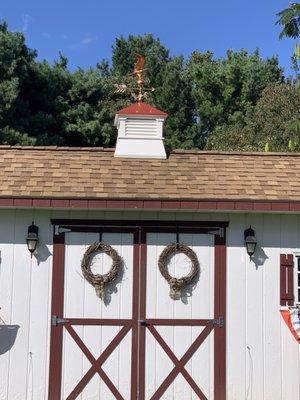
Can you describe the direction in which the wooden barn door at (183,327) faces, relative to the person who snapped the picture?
facing the viewer

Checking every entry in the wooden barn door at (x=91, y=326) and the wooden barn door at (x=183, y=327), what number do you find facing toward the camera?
2

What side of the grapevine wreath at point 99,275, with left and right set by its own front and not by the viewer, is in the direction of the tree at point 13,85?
back

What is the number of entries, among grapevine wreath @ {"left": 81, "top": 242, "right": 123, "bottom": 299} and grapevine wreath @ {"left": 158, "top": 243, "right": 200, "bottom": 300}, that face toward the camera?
2

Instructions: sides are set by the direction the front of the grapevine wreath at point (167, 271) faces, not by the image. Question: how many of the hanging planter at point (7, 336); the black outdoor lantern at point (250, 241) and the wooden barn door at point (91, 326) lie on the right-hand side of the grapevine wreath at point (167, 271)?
2

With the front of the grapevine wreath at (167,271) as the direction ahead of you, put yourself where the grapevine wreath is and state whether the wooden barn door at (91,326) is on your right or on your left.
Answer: on your right

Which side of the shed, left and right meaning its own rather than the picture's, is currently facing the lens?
front

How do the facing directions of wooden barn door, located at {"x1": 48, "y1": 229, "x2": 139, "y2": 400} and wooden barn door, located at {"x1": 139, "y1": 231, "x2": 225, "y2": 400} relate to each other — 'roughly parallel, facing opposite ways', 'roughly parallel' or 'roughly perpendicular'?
roughly parallel

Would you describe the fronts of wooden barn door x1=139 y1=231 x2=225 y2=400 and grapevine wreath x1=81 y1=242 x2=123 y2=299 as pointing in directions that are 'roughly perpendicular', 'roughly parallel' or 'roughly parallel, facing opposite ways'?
roughly parallel

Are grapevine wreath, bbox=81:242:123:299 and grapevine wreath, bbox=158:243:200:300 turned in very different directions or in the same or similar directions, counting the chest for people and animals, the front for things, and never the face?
same or similar directions

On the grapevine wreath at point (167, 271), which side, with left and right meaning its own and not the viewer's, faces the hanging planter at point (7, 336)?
right

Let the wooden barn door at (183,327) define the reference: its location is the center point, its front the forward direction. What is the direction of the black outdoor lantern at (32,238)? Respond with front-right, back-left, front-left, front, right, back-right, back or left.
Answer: right

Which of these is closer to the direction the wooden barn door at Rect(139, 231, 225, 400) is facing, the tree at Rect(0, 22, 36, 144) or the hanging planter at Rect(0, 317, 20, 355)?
the hanging planter

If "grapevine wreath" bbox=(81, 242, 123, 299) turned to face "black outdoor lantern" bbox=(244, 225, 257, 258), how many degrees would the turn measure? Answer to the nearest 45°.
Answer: approximately 90° to its left

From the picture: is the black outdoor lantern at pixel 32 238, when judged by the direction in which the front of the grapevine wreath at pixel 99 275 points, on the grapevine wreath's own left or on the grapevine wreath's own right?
on the grapevine wreath's own right

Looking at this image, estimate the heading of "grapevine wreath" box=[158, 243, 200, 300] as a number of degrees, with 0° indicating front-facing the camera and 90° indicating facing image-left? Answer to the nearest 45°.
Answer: approximately 0°

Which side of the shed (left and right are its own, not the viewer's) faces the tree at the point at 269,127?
back

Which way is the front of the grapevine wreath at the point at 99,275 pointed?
toward the camera
